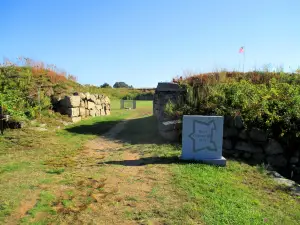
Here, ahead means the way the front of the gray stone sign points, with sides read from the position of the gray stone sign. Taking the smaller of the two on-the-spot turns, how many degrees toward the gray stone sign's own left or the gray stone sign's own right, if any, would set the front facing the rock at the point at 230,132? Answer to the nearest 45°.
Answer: approximately 135° to the gray stone sign's own left

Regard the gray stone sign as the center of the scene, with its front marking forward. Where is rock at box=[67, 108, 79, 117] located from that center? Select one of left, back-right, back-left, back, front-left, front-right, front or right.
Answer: back-right

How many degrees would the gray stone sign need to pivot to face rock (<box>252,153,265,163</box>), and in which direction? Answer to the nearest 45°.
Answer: approximately 135° to its left

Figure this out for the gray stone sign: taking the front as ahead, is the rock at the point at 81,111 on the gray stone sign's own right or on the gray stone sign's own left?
on the gray stone sign's own right

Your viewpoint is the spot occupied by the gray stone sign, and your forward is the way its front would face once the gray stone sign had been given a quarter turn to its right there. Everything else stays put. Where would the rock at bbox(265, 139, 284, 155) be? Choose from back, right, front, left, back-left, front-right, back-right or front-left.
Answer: back-right

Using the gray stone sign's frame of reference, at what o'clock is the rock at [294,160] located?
The rock is roughly at 8 o'clock from the gray stone sign.

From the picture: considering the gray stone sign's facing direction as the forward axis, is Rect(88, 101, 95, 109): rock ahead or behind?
behind

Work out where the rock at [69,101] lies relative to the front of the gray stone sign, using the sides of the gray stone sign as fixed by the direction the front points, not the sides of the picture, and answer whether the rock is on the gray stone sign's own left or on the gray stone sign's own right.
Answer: on the gray stone sign's own right

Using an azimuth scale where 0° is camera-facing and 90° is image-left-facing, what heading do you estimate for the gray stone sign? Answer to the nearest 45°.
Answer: approximately 0°

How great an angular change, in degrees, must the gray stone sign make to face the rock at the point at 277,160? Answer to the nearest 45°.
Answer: approximately 135° to its left

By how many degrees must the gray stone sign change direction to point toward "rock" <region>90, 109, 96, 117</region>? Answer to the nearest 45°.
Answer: approximately 135° to its right

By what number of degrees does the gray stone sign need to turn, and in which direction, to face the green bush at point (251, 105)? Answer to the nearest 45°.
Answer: approximately 135° to its left

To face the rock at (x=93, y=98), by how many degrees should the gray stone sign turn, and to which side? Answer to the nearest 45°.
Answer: approximately 135° to its right
